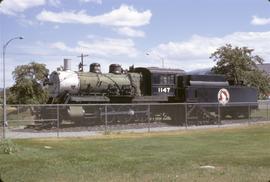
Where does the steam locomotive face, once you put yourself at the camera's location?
facing the viewer and to the left of the viewer
